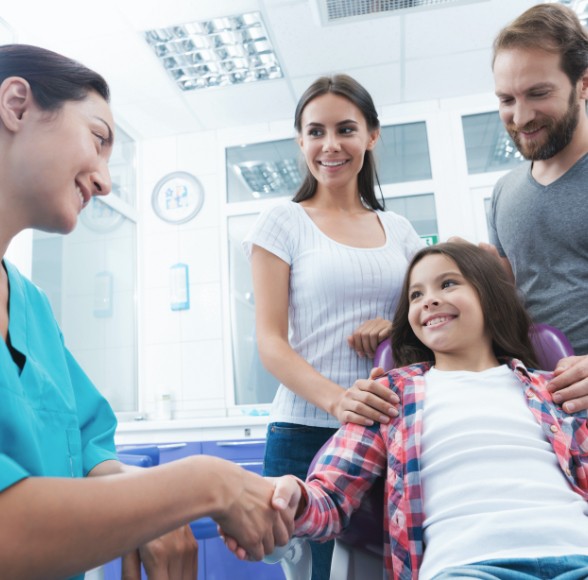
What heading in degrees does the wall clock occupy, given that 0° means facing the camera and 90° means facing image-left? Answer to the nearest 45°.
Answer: approximately 0°

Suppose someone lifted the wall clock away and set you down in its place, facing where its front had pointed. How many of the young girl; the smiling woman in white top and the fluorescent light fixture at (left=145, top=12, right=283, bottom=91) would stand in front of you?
3

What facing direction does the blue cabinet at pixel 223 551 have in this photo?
toward the camera

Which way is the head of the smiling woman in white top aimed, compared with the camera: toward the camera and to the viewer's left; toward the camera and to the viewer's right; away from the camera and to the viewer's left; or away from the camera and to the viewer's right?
toward the camera and to the viewer's left

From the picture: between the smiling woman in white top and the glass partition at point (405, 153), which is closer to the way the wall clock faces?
the smiling woman in white top

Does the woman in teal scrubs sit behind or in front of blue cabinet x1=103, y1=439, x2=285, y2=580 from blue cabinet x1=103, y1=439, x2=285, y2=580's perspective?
in front

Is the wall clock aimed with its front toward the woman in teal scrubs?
yes

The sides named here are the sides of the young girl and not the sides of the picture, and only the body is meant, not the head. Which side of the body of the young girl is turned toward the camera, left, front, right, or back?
front

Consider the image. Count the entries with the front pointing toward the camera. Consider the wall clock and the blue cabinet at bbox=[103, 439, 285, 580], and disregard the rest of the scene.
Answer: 2

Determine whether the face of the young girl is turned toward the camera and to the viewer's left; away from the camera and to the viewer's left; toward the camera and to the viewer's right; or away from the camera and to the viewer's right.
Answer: toward the camera and to the viewer's left
